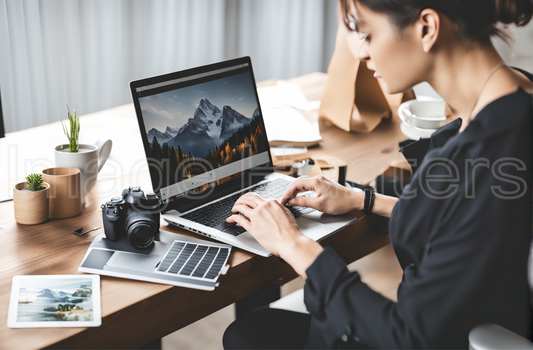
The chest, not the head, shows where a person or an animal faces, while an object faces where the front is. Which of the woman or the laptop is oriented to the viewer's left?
the woman

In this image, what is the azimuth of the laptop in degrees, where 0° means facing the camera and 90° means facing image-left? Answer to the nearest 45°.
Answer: approximately 315°

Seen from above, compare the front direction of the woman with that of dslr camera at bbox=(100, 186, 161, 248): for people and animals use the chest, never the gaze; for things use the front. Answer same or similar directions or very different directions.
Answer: very different directions

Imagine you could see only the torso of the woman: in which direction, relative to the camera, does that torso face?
to the viewer's left

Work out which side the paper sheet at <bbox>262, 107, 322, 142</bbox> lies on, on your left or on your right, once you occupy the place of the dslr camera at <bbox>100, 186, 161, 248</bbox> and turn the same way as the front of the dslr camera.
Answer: on your left

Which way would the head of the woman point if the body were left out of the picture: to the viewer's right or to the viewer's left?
to the viewer's left

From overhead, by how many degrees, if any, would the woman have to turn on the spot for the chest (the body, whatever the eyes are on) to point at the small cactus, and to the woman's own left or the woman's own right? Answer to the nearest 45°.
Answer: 0° — they already face it
